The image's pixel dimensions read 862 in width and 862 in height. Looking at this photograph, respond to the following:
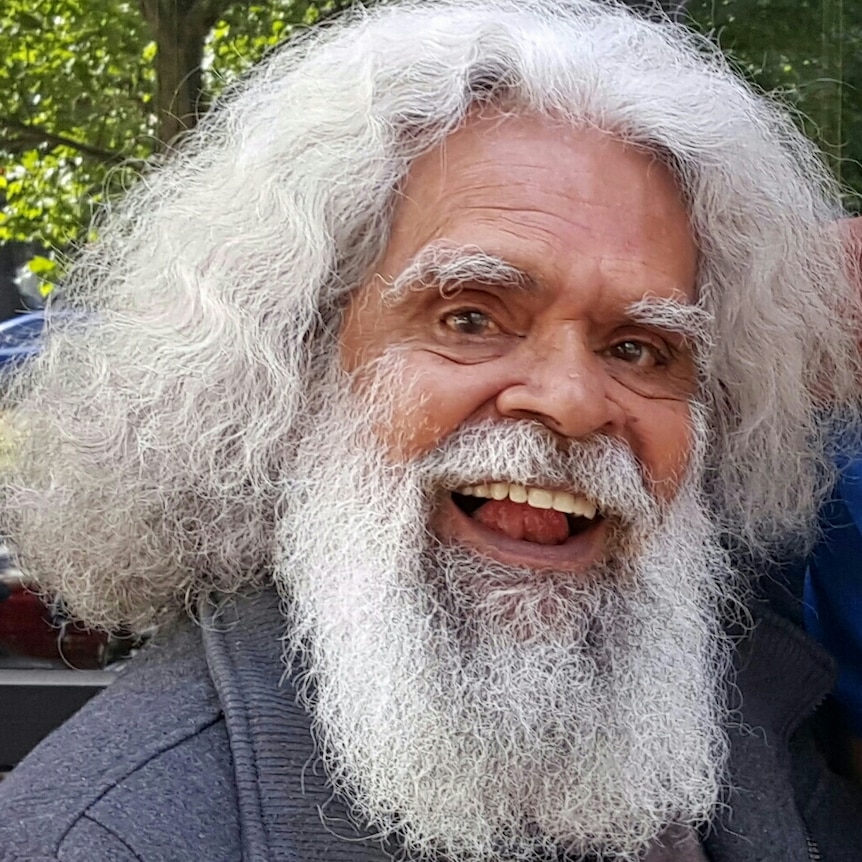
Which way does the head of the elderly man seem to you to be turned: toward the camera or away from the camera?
toward the camera

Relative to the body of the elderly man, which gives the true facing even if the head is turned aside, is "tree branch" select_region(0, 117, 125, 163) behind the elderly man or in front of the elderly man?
behind

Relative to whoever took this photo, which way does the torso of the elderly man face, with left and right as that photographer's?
facing the viewer and to the right of the viewer

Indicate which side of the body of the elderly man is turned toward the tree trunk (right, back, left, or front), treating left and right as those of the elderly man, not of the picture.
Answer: back
